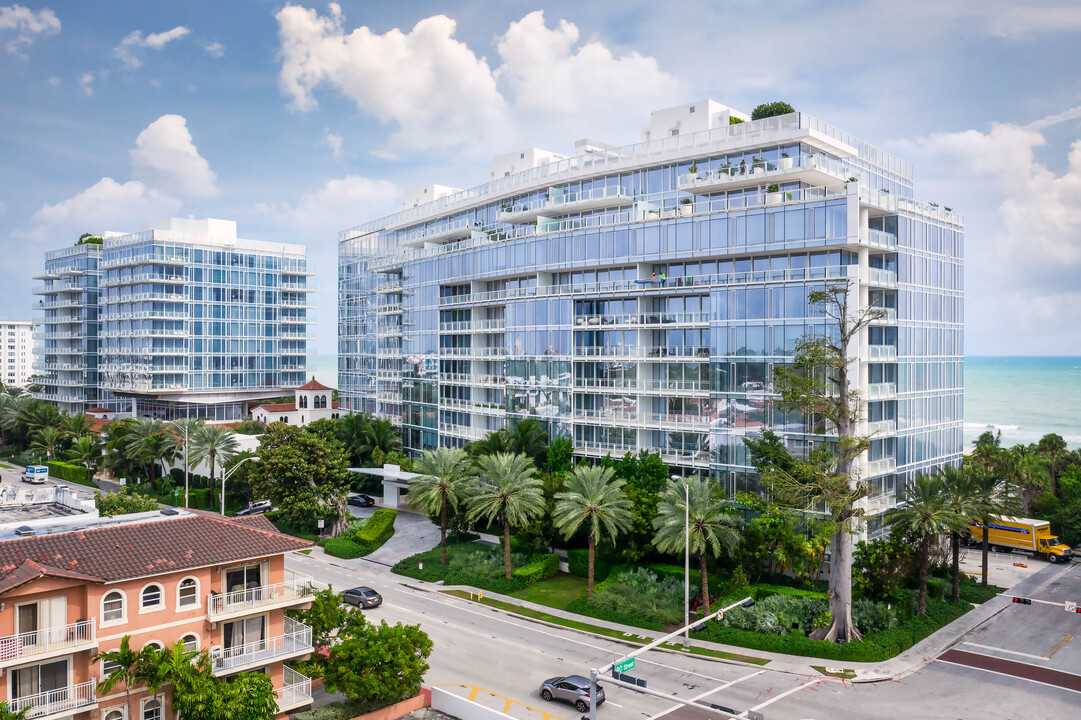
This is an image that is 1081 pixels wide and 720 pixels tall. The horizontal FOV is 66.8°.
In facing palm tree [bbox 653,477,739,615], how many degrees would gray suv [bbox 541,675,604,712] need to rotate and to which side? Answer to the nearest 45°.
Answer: approximately 90° to its right
